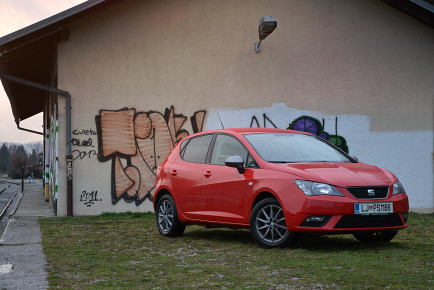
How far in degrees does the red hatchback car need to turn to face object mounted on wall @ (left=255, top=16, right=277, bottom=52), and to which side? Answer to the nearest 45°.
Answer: approximately 135° to its left

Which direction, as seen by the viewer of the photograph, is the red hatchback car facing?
facing the viewer and to the right of the viewer
